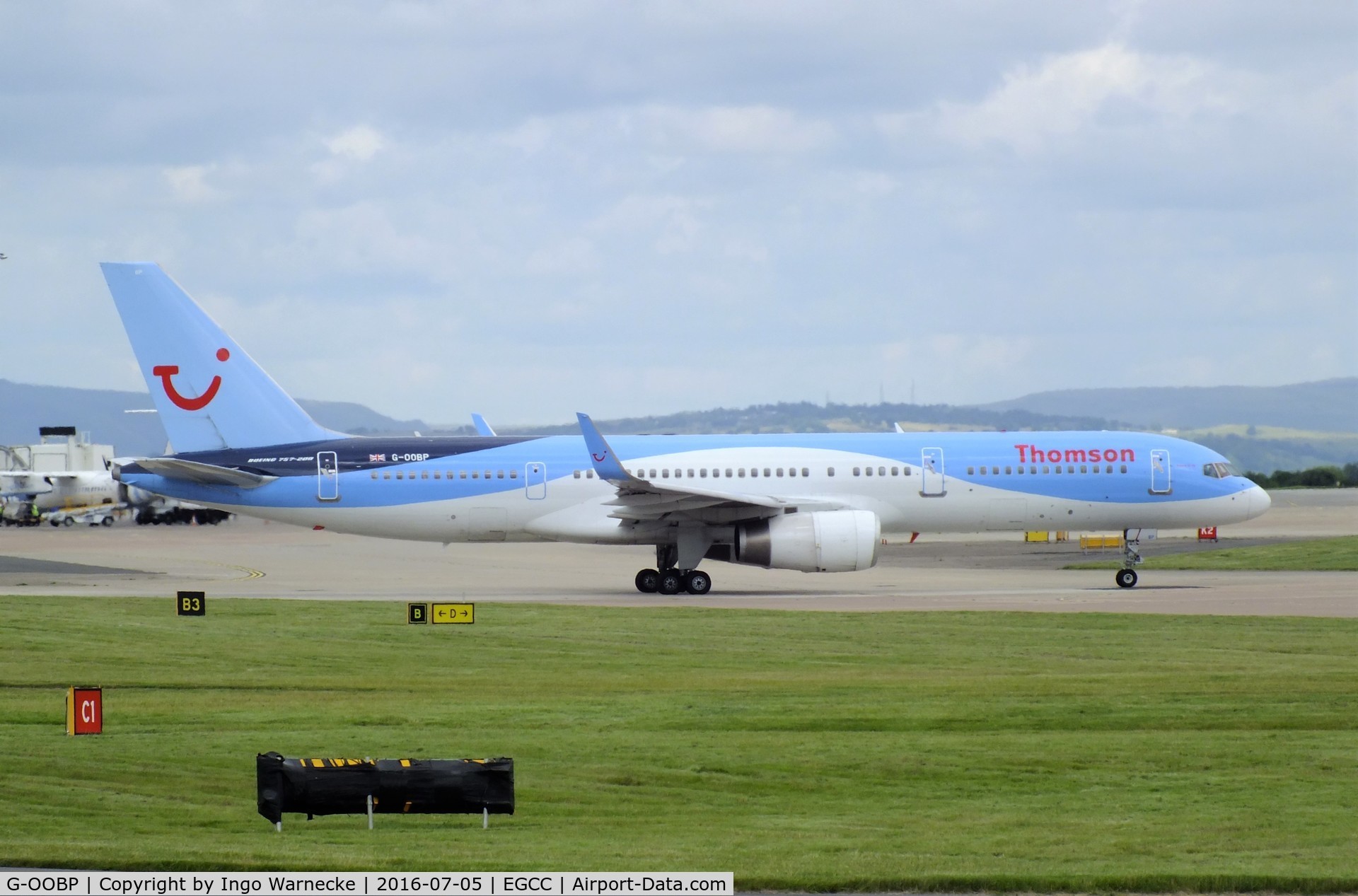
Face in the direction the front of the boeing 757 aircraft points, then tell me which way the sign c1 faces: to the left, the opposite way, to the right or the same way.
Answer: to the right

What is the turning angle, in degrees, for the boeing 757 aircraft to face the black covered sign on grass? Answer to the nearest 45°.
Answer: approximately 90° to its right

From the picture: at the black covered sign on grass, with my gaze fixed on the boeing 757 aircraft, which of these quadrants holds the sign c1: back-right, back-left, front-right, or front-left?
front-left

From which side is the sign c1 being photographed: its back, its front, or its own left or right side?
front

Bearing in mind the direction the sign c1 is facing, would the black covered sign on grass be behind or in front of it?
in front

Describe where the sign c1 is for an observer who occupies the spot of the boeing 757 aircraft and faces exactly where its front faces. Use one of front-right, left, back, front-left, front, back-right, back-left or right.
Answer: right

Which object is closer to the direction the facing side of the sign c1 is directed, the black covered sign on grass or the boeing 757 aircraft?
the black covered sign on grass

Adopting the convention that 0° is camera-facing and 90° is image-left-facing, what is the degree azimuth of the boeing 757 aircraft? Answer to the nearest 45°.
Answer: approximately 270°

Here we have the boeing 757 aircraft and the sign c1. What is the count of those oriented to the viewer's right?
1

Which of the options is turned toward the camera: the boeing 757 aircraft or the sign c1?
the sign c1

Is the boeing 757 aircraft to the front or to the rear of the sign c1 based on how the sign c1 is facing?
to the rear
